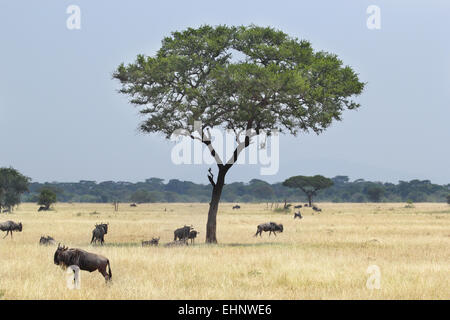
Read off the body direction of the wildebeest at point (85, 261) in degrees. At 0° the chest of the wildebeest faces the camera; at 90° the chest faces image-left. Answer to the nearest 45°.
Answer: approximately 90°

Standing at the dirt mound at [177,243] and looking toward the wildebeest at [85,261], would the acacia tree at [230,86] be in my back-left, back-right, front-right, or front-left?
back-left

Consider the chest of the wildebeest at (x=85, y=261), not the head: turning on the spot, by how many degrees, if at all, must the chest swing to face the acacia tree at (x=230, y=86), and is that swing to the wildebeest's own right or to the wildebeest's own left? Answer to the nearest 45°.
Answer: approximately 135° to the wildebeest's own right

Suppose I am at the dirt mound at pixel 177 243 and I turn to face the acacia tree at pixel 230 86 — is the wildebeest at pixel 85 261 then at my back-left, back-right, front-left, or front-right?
back-right

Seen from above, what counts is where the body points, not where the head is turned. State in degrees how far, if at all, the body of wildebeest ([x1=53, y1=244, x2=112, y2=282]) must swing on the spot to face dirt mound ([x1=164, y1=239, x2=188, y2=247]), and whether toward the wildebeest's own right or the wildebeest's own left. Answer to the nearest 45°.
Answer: approximately 90° to the wildebeest's own right
